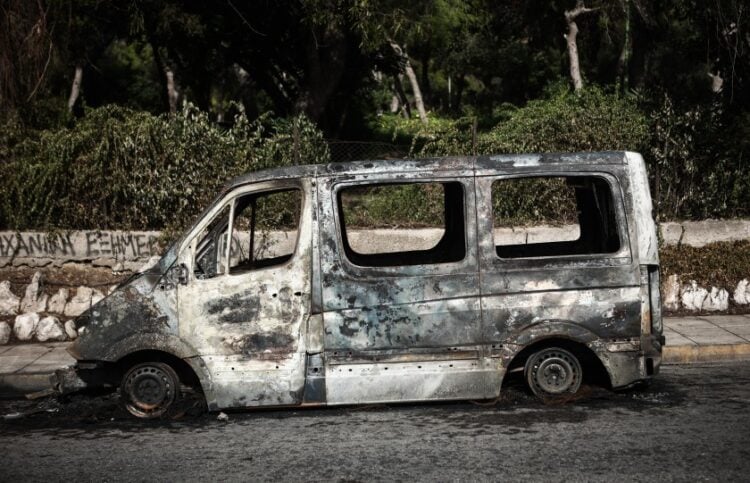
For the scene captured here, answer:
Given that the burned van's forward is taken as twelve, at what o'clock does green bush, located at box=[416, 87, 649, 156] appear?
The green bush is roughly at 4 o'clock from the burned van.

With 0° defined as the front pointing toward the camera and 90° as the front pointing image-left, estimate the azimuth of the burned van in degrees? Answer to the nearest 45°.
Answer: approximately 90°

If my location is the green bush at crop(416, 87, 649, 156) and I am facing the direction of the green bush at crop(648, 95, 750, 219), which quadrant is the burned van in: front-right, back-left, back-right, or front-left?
back-right

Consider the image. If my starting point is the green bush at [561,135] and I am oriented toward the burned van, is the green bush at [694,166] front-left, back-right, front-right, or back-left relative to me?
back-left

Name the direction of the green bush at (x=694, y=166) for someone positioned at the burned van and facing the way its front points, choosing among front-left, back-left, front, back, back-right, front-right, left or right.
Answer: back-right
